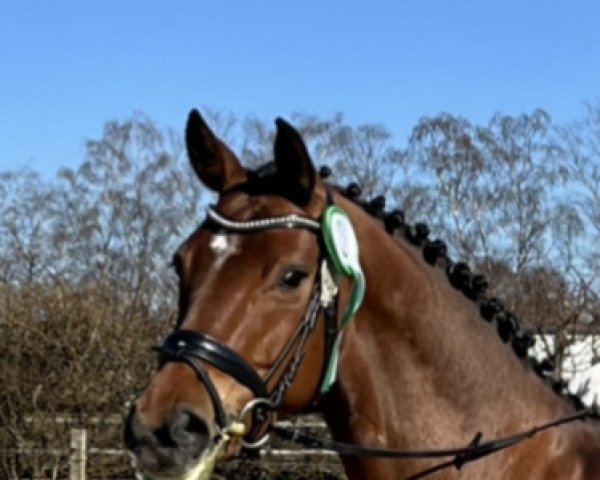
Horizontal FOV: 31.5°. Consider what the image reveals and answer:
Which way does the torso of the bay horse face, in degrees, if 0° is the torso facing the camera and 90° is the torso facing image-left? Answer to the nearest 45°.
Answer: approximately 45°

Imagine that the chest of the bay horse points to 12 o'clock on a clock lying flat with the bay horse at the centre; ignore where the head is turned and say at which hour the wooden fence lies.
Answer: The wooden fence is roughly at 4 o'clock from the bay horse.
